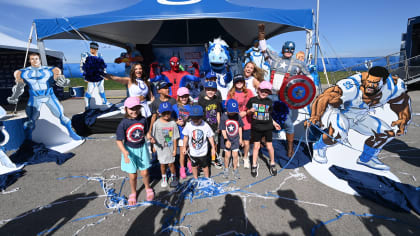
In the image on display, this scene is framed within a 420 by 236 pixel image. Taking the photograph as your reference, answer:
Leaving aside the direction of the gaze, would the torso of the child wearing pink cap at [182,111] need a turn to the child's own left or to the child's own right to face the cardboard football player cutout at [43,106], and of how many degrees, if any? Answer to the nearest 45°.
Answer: approximately 135° to the child's own right

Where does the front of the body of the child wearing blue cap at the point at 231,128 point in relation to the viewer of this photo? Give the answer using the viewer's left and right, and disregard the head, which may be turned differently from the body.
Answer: facing the viewer

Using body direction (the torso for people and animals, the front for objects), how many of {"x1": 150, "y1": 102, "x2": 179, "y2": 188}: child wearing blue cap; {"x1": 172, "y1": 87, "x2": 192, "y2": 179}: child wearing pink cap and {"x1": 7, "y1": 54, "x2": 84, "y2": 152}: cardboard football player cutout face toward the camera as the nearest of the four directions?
3

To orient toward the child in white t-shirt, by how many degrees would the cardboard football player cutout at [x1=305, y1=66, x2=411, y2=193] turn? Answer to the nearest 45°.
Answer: approximately 45° to its right

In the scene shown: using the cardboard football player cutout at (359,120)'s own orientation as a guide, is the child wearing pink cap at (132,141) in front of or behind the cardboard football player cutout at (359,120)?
in front

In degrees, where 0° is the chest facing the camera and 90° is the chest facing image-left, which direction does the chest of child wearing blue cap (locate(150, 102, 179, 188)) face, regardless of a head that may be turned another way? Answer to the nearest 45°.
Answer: approximately 0°

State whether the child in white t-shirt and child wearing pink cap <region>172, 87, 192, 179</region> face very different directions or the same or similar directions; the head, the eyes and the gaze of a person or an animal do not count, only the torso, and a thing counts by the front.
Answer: same or similar directions

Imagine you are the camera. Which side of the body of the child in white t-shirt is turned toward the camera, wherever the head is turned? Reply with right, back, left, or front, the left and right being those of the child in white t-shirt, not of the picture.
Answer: front

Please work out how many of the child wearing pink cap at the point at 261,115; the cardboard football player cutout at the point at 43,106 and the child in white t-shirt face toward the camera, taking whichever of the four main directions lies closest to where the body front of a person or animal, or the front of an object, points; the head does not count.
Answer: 3

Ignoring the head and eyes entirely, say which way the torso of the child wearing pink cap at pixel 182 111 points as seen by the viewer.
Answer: toward the camera
